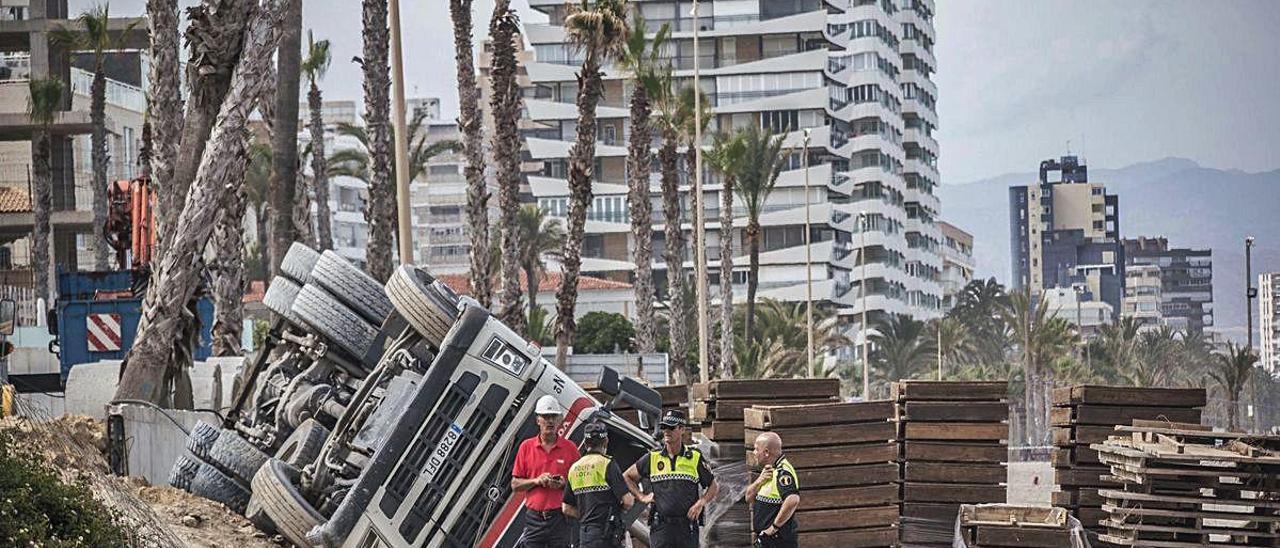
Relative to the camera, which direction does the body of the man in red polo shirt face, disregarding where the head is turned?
toward the camera

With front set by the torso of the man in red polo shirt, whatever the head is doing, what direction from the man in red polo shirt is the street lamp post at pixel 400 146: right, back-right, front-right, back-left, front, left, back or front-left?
back

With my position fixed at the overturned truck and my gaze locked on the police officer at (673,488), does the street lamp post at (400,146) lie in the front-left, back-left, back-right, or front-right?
back-left

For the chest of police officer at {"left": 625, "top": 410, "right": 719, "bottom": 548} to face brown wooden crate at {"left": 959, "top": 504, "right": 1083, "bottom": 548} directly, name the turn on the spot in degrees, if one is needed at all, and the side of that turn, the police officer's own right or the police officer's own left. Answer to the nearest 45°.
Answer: approximately 135° to the police officer's own left

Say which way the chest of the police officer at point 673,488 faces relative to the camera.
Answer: toward the camera

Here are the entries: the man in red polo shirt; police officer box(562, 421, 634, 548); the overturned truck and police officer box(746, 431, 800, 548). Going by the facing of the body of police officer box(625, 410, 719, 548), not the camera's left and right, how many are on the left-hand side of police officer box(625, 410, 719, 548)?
1

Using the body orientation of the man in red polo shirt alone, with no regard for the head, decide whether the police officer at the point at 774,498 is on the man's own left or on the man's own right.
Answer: on the man's own left

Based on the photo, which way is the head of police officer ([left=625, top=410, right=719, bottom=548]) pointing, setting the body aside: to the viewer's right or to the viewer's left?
to the viewer's left

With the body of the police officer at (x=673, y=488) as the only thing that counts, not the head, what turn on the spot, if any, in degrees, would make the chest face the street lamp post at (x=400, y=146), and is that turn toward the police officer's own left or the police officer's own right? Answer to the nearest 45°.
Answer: approximately 180°

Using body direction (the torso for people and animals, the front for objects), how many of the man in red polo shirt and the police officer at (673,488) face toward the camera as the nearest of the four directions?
2

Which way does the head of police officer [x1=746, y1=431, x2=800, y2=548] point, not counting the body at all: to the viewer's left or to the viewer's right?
to the viewer's left
